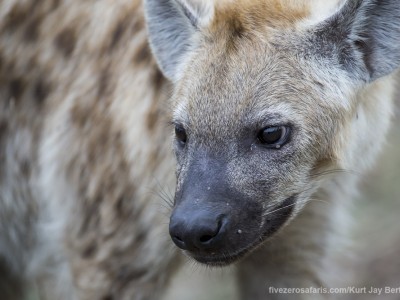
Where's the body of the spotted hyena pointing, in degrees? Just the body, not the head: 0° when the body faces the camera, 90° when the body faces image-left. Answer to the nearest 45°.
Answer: approximately 315°
